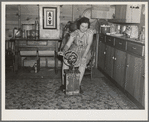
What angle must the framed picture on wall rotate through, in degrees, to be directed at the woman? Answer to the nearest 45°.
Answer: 0° — it already faces them

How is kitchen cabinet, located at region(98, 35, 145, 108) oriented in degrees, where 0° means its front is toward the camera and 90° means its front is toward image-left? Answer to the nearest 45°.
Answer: approximately 45°

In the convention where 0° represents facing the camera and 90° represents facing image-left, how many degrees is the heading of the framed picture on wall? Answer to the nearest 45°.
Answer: approximately 0°

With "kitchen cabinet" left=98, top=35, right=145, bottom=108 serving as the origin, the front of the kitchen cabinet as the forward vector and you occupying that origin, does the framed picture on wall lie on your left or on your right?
on your right

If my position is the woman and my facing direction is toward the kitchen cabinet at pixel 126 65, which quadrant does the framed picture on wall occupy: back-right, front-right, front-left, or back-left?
back-left
